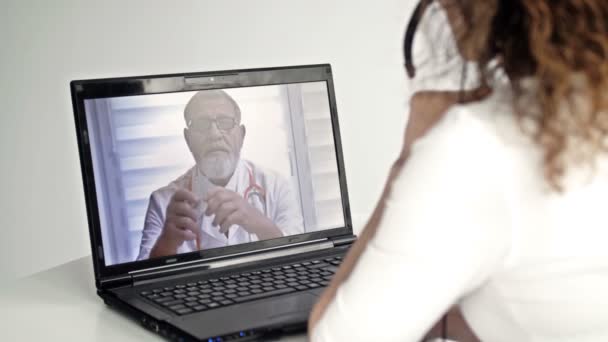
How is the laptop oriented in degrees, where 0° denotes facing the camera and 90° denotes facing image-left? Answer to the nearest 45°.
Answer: approximately 315°

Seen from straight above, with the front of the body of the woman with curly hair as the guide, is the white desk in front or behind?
in front

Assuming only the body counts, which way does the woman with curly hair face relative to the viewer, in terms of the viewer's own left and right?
facing away from the viewer and to the left of the viewer

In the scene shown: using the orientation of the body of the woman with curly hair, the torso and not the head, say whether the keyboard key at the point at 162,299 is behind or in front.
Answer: in front

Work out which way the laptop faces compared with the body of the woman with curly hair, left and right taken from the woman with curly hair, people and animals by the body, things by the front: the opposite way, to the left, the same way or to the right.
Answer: the opposite way

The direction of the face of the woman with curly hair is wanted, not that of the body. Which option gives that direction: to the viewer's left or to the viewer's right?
to the viewer's left

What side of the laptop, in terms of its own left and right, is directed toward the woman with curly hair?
front

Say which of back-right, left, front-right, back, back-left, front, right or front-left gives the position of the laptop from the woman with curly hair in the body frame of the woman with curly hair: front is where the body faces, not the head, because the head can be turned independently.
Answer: front
